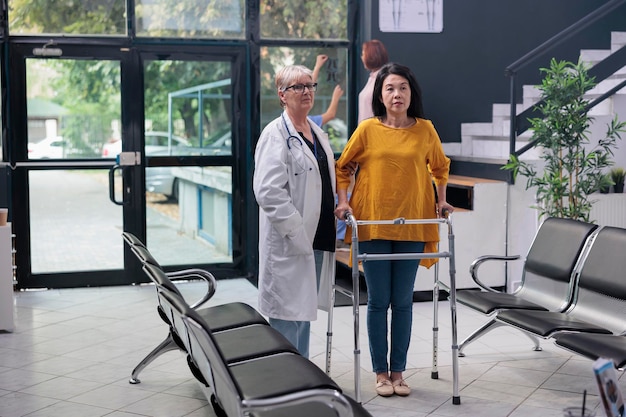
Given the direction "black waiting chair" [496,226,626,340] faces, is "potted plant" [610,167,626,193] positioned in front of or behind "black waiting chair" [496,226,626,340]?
behind

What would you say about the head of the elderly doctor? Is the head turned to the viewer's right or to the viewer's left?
to the viewer's right

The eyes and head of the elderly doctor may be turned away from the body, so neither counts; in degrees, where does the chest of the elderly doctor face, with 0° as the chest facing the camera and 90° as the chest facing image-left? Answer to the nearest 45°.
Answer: approximately 315°

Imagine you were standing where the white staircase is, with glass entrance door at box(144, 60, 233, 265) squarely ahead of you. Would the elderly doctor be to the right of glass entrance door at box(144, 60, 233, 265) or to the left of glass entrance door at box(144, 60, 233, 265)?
left

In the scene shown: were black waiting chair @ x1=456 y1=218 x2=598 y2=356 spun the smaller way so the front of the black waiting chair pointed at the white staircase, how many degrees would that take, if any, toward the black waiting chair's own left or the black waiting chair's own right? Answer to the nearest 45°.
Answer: approximately 135° to the black waiting chair's own right

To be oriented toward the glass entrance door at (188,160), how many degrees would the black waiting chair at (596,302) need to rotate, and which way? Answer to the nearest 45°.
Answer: approximately 90° to its right

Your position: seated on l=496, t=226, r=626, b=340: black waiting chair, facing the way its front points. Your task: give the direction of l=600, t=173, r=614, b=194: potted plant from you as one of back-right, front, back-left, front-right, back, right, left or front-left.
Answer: back-right

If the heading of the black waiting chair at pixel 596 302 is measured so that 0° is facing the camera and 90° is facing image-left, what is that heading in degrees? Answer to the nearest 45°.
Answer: approximately 45°

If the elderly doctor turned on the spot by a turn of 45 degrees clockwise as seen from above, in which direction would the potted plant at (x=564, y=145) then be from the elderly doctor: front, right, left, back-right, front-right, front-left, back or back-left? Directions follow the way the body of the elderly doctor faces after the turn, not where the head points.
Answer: back-left

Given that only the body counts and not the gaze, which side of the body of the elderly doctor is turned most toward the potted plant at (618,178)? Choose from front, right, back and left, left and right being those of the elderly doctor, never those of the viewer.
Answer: left

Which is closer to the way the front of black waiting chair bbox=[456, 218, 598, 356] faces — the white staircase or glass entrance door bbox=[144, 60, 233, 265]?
the glass entrance door

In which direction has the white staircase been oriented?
to the viewer's left

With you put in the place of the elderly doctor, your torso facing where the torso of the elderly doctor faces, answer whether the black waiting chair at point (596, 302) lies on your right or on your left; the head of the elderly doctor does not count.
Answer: on your left

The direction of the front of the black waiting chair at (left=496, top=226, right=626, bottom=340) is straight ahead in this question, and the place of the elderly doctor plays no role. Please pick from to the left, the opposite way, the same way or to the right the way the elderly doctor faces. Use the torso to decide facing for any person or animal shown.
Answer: to the left
